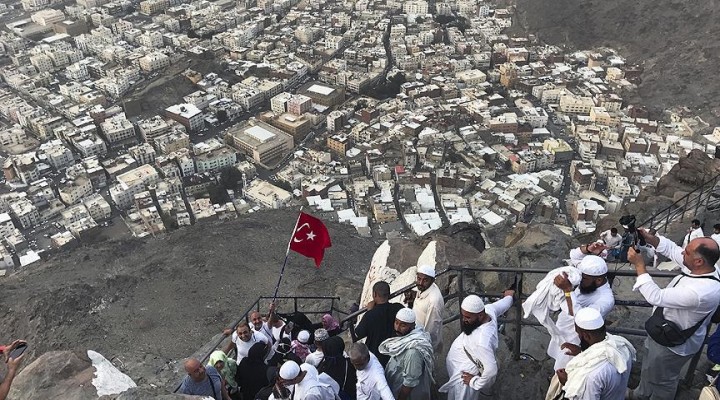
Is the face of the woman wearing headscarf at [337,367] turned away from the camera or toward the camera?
away from the camera

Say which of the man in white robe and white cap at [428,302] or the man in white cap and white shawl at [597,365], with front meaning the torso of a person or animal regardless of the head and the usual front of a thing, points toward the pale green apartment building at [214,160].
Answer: the man in white cap and white shawl at [597,365]

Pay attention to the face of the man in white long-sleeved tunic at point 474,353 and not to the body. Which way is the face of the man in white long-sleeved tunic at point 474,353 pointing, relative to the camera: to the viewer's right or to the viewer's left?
to the viewer's left

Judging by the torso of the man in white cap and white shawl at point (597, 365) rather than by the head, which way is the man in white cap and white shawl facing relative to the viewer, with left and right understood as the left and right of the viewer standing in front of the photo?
facing away from the viewer and to the left of the viewer

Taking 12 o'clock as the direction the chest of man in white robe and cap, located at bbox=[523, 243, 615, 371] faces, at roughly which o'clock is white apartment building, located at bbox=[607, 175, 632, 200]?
The white apartment building is roughly at 3 o'clock from the man in white robe and cap.

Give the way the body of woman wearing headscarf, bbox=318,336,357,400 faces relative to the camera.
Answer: away from the camera

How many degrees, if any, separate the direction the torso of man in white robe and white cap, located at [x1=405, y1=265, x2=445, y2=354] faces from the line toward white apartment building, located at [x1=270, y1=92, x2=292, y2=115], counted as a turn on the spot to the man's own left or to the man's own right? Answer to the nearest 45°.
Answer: approximately 135° to the man's own right

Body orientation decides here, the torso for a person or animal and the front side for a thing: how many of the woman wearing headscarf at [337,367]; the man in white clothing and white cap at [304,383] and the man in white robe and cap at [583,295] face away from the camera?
1

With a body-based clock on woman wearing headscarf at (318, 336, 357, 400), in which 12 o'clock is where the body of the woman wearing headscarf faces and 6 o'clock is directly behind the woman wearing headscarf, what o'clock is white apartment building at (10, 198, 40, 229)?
The white apartment building is roughly at 11 o'clock from the woman wearing headscarf.

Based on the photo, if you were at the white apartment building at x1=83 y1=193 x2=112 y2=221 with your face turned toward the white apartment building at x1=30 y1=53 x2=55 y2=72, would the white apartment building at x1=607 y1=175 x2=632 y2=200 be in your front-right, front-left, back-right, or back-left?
back-right

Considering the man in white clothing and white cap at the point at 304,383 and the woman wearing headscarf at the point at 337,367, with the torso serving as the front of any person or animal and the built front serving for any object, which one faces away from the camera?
the woman wearing headscarf

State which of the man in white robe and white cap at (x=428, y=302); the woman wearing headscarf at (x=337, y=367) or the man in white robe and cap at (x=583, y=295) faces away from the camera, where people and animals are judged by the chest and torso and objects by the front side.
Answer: the woman wearing headscarf
